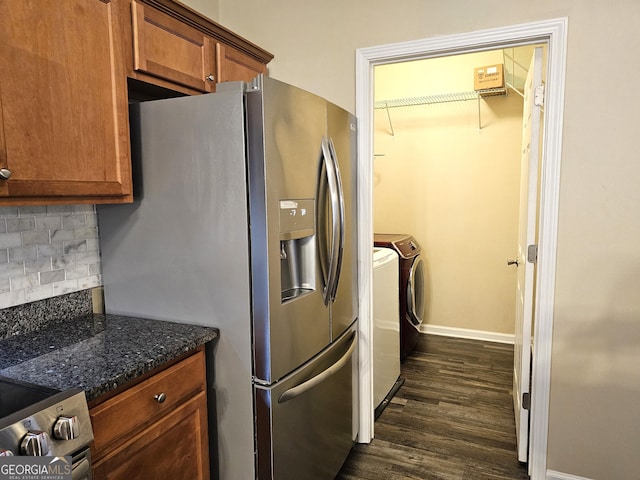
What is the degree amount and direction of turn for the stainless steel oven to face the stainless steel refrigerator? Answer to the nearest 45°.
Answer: approximately 90° to its left

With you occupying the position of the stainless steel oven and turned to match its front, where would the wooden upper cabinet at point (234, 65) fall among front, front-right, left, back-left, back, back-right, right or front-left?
left

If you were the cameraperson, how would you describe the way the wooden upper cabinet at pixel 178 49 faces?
facing the viewer and to the right of the viewer

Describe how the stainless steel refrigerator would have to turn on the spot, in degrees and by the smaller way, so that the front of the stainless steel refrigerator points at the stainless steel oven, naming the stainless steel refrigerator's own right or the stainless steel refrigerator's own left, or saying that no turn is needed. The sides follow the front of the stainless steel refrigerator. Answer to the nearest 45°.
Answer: approximately 90° to the stainless steel refrigerator's own right
